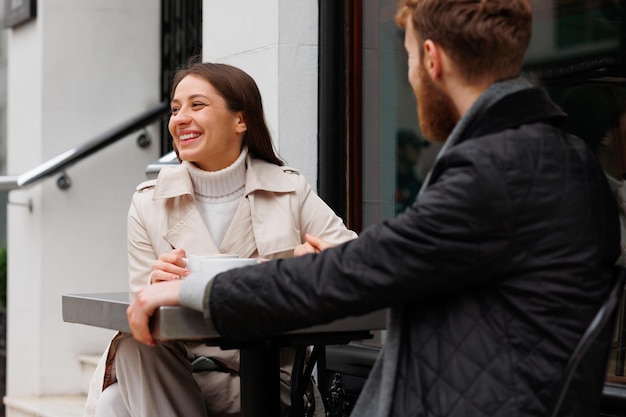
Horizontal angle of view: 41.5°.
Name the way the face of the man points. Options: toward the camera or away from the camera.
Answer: away from the camera

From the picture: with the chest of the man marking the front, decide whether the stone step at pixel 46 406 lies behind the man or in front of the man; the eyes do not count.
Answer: in front

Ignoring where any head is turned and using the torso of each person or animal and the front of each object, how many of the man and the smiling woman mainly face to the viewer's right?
0

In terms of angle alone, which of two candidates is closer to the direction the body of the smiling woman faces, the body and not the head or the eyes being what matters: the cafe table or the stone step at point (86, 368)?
the cafe table

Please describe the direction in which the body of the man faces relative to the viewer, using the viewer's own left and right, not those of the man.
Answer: facing away from the viewer and to the left of the viewer

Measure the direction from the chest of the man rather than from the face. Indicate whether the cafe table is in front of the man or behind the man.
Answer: in front

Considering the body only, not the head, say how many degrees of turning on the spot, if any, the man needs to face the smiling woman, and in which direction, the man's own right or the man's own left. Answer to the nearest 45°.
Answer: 0° — they already face them

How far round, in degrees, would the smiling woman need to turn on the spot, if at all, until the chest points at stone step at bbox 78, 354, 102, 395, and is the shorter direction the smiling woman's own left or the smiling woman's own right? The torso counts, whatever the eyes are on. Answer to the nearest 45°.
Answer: approximately 135° to the smiling woman's own right

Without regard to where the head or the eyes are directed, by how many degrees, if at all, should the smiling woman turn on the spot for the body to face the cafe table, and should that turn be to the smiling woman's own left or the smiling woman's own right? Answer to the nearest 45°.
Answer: approximately 45° to the smiling woman's own left
